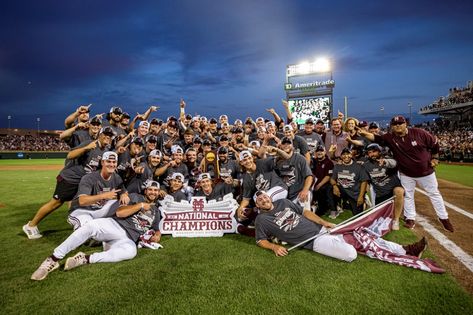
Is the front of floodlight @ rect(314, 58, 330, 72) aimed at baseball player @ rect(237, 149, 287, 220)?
yes

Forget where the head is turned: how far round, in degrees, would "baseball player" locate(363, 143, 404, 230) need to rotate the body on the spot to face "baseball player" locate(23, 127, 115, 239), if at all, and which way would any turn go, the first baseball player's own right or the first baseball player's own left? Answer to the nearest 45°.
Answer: approximately 45° to the first baseball player's own right

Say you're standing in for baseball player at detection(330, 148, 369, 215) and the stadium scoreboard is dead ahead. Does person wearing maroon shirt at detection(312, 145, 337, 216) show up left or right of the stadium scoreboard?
left

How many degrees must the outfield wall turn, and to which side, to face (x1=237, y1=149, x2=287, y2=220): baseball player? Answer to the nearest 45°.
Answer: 0° — it already faces them

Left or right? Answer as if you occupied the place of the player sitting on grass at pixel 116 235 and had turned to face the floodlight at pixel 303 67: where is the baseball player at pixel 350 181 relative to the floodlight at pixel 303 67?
right

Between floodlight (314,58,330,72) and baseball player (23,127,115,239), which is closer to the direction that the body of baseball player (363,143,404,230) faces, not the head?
the baseball player

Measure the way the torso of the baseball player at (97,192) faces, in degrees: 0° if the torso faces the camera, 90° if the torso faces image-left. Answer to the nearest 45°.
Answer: approximately 315°
